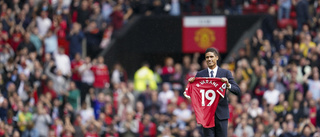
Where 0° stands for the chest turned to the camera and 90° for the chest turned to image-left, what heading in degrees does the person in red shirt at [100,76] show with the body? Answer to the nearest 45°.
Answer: approximately 0°

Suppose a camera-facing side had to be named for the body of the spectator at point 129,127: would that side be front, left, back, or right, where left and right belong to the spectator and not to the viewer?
front

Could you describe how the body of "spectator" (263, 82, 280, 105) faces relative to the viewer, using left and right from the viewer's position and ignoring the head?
facing the viewer
